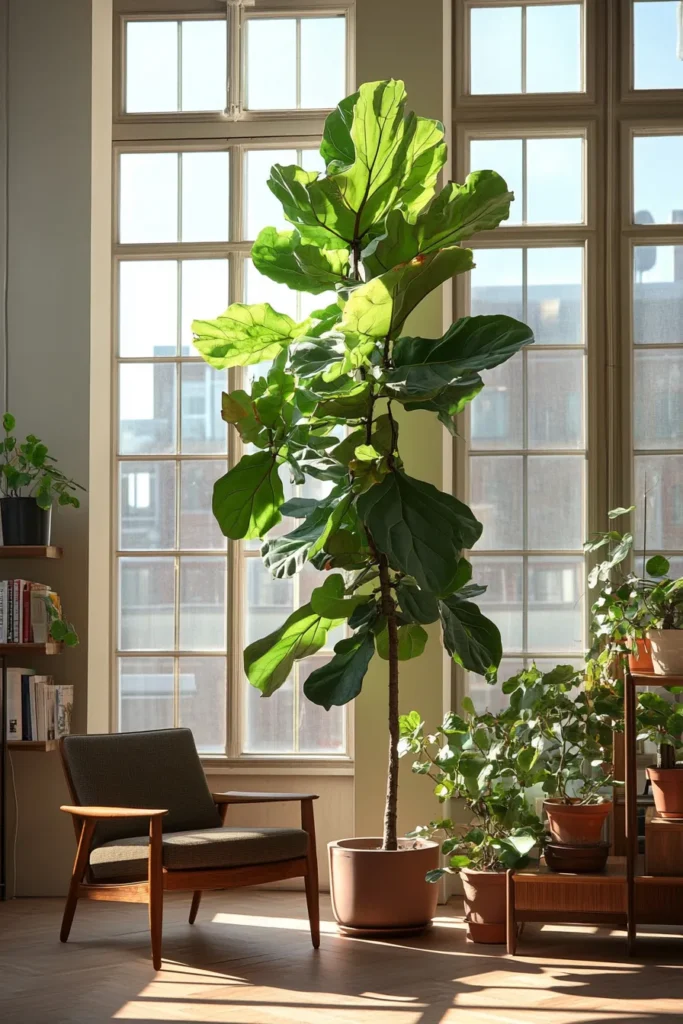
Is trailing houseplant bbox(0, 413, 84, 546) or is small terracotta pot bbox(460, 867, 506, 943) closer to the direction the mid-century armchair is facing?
the small terracotta pot

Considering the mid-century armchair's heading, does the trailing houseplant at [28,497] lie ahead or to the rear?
to the rear

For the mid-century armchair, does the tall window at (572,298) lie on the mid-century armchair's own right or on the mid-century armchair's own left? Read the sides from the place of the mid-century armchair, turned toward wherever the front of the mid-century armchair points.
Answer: on the mid-century armchair's own left

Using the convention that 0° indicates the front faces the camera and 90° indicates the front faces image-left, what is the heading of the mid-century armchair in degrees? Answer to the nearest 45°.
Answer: approximately 315°

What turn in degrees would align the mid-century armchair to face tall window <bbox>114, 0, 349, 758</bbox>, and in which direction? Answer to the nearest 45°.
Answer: approximately 135° to its left

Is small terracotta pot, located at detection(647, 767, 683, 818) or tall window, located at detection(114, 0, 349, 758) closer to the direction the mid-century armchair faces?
the small terracotta pot

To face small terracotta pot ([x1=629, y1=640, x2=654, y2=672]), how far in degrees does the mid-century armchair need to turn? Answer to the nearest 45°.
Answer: approximately 45° to its left

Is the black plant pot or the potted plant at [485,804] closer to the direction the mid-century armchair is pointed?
the potted plant

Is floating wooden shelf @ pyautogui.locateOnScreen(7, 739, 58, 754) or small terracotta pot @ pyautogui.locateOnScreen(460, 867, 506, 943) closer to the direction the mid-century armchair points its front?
the small terracotta pot

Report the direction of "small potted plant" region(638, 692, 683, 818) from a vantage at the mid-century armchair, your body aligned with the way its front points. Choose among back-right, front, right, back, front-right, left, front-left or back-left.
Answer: front-left

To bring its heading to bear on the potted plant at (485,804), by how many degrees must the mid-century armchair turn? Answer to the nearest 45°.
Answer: approximately 45° to its left

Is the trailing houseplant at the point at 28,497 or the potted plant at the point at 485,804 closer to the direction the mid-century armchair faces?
the potted plant
